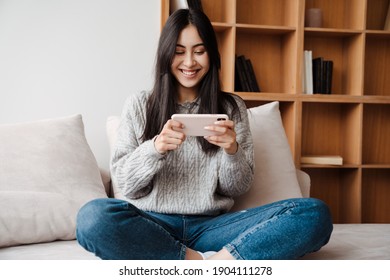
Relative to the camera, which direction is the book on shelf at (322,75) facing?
toward the camera

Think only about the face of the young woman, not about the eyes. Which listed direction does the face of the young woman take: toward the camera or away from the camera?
toward the camera

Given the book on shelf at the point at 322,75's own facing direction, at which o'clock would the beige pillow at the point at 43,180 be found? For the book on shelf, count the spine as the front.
The beige pillow is roughly at 1 o'clock from the book on shelf.

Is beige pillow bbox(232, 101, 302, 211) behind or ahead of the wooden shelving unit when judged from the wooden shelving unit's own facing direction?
ahead

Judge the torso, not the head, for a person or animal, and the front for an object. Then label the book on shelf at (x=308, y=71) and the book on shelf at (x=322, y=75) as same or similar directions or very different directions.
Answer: same or similar directions

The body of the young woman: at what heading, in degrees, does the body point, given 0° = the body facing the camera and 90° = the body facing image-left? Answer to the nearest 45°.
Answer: approximately 0°

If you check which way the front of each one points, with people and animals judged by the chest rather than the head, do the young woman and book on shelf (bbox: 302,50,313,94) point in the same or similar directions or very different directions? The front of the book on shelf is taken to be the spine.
same or similar directions

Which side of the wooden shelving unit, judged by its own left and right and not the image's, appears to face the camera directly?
front

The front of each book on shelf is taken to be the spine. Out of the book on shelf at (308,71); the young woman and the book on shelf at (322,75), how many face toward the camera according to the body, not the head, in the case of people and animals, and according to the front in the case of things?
3

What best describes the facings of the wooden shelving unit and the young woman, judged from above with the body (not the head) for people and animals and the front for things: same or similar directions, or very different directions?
same or similar directions

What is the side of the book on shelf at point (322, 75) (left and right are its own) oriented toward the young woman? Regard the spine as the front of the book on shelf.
front
